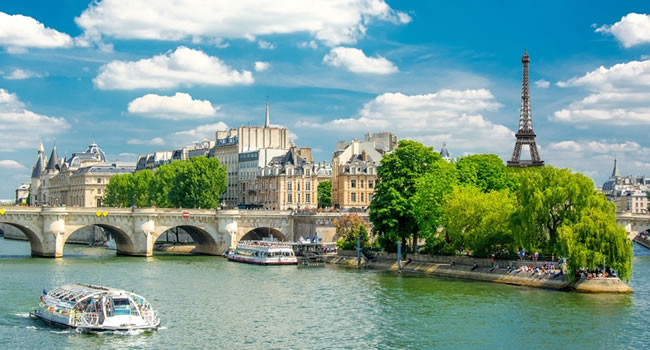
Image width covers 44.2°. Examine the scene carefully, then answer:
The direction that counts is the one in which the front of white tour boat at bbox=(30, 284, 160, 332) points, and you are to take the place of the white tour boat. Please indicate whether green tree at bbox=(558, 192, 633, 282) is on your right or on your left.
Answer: on your left
